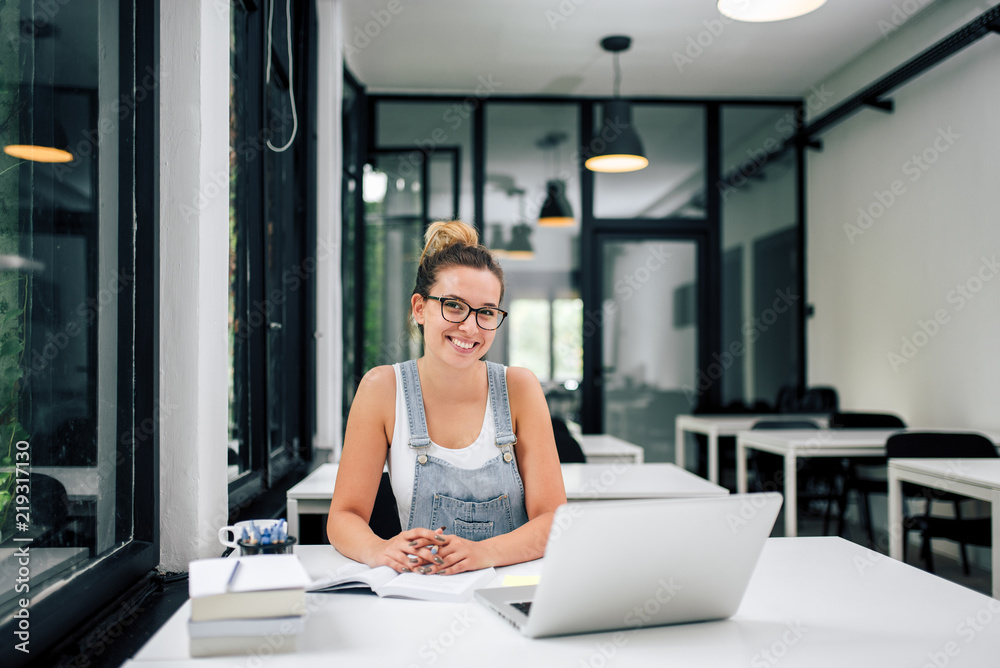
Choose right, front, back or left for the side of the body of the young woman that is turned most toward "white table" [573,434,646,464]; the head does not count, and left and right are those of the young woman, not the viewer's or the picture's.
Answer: back

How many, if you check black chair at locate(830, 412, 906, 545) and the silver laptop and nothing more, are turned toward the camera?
1

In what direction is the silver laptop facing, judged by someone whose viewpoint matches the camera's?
facing away from the viewer and to the left of the viewer

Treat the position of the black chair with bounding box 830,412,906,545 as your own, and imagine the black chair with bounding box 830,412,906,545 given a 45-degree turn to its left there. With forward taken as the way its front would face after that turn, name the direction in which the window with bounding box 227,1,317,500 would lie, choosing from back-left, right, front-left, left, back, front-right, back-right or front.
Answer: right

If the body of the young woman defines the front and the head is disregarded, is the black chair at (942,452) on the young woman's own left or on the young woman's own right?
on the young woman's own left

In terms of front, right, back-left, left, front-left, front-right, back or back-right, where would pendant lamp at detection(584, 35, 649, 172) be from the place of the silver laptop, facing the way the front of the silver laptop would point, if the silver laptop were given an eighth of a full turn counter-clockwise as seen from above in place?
right

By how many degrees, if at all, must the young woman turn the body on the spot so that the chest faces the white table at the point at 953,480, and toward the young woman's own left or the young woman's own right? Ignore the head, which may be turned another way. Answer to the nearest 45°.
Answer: approximately 135° to the young woman's own left

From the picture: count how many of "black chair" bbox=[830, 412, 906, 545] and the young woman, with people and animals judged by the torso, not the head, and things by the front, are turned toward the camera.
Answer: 2

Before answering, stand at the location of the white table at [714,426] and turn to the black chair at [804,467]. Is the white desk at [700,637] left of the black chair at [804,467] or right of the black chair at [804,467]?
right

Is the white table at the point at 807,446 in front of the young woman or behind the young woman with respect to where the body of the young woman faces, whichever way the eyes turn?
behind

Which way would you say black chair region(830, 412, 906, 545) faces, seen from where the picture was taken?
facing the viewer

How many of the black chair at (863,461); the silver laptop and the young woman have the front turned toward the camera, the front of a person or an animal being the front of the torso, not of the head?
2

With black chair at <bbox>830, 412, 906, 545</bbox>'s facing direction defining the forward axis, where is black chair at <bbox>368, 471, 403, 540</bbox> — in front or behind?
in front

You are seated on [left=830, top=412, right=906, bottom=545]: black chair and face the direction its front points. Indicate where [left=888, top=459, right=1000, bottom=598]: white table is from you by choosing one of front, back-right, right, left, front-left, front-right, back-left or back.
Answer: front

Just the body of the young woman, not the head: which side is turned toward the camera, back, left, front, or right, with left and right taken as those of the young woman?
front
